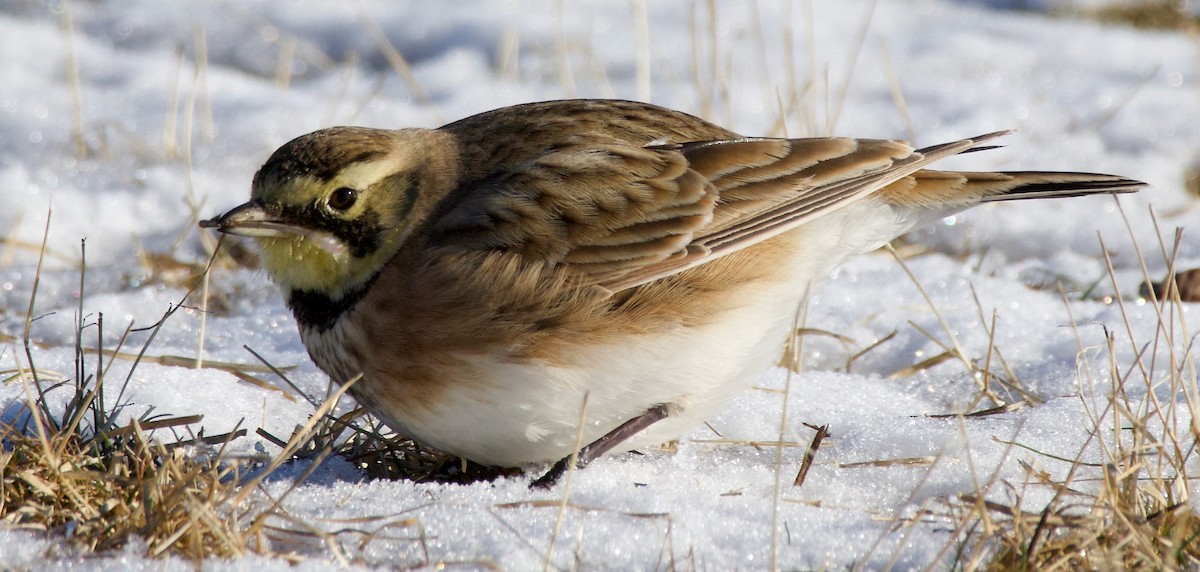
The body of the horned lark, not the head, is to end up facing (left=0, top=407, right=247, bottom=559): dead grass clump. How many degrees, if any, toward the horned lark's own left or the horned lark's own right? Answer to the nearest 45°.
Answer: approximately 45° to the horned lark's own left

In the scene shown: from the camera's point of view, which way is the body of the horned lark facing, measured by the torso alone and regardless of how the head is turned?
to the viewer's left

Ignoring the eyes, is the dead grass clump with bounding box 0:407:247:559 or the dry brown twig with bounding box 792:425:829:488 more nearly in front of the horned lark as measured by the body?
the dead grass clump

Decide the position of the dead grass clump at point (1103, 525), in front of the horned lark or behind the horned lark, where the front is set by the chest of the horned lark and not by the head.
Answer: behind

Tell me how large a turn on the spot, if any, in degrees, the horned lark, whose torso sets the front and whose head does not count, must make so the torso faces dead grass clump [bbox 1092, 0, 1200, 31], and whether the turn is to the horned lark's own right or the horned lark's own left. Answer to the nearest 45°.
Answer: approximately 135° to the horned lark's own right

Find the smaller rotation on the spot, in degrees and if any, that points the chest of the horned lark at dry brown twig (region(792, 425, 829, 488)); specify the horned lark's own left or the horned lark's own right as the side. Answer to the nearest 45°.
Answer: approximately 180°

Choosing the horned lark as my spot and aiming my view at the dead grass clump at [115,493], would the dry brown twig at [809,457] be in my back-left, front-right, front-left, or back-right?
back-left
